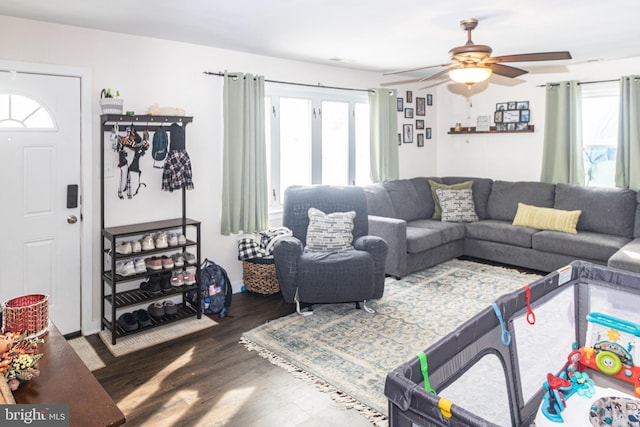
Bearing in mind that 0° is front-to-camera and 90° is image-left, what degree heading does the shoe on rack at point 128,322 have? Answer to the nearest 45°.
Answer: approximately 315°

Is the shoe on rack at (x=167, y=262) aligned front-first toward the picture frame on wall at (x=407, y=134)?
no

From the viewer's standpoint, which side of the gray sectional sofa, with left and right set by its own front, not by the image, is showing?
front

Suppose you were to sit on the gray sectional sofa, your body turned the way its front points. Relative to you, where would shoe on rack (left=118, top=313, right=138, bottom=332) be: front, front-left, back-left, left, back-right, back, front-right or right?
front-right

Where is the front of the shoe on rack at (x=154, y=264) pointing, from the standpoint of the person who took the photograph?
facing the viewer and to the right of the viewer

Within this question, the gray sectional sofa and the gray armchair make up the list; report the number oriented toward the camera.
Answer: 2

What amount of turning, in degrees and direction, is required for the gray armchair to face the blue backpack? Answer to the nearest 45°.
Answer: approximately 90° to its right

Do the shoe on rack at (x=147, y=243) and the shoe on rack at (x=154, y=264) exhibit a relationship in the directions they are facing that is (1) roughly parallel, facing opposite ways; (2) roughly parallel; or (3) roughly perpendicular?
roughly parallel

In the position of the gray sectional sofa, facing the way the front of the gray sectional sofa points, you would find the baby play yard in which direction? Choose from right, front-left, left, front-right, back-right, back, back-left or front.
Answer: front

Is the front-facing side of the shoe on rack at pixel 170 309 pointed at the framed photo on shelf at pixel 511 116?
no

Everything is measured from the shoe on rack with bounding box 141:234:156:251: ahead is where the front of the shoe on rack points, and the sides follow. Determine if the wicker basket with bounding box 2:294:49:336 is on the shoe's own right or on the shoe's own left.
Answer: on the shoe's own right
